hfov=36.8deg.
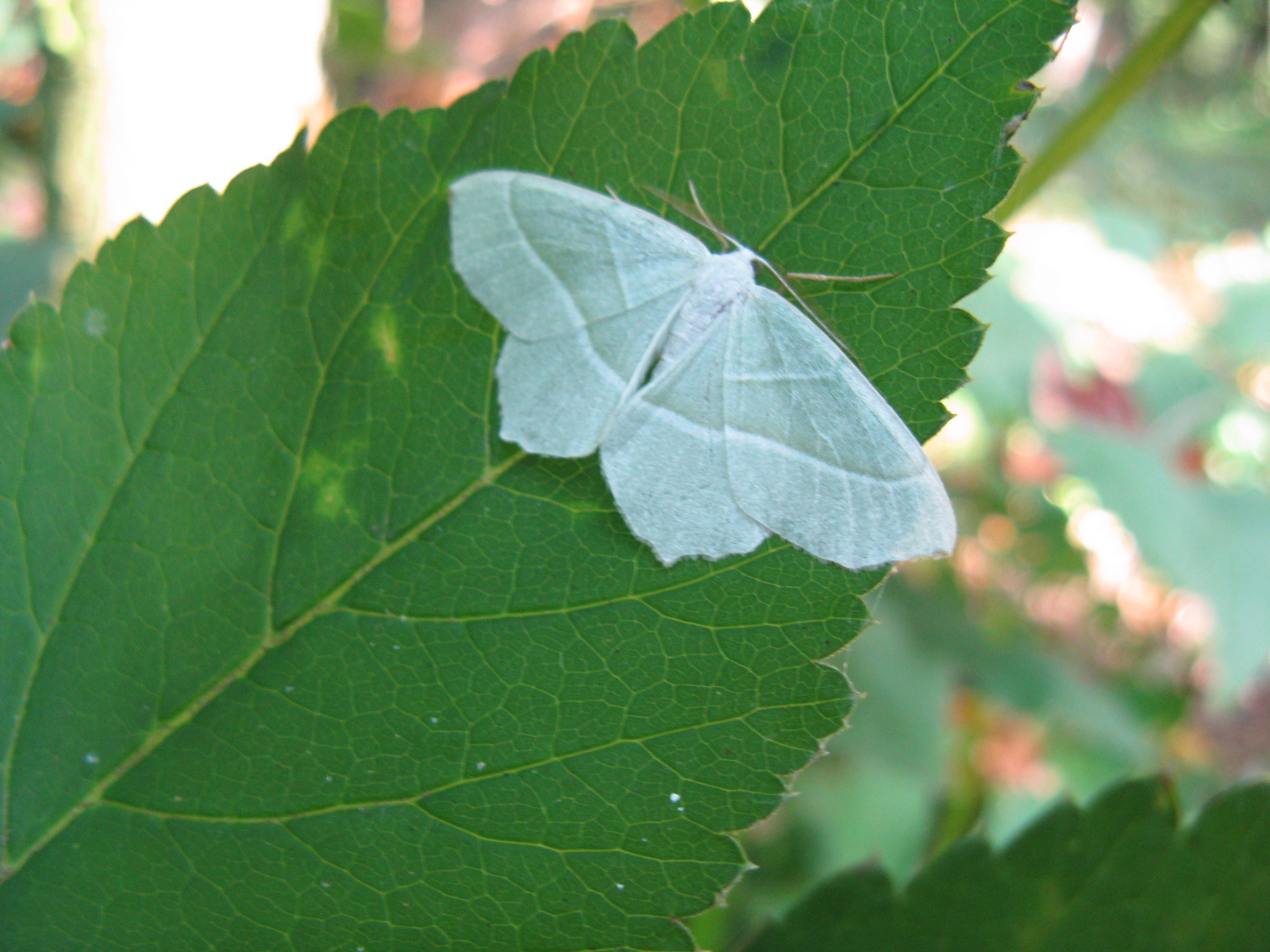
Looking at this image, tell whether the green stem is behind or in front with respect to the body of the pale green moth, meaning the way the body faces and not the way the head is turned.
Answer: in front

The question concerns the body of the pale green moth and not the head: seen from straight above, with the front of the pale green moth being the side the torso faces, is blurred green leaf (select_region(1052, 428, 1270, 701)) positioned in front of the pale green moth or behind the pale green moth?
in front

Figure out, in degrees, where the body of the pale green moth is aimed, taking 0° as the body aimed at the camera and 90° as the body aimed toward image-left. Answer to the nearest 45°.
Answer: approximately 225°
